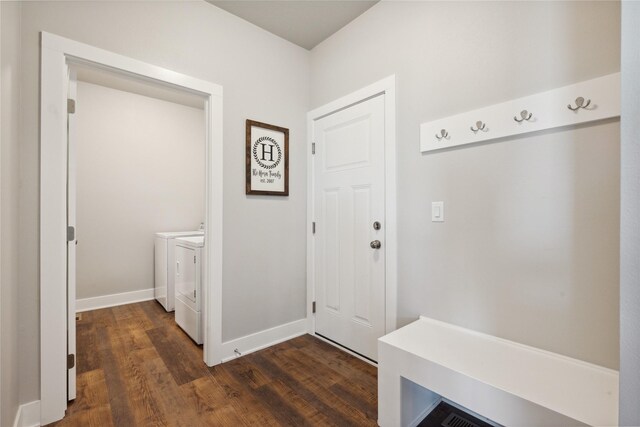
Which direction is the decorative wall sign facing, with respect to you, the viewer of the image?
facing the viewer and to the right of the viewer

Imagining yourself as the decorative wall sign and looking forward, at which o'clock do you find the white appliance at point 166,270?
The white appliance is roughly at 6 o'clock from the decorative wall sign.

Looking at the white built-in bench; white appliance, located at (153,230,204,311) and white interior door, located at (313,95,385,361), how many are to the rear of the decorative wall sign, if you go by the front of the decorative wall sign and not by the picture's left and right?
1

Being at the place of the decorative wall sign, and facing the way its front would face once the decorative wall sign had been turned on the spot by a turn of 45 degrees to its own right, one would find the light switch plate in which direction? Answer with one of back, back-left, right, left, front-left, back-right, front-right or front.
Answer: front-left

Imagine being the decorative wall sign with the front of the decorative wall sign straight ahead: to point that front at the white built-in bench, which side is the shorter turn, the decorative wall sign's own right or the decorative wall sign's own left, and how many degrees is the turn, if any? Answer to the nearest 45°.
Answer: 0° — it already faces it

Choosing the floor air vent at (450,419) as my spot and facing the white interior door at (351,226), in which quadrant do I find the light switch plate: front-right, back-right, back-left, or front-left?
front-right

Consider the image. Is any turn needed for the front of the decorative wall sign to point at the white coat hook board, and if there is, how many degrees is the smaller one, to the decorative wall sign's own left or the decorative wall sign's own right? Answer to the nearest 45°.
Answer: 0° — it already faces it

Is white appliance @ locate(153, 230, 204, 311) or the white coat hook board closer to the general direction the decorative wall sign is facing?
the white coat hook board
